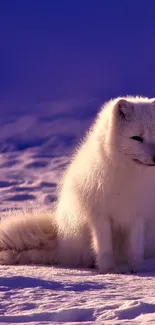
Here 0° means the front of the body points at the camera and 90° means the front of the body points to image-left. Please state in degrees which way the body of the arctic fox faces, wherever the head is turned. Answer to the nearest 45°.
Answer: approximately 315°
